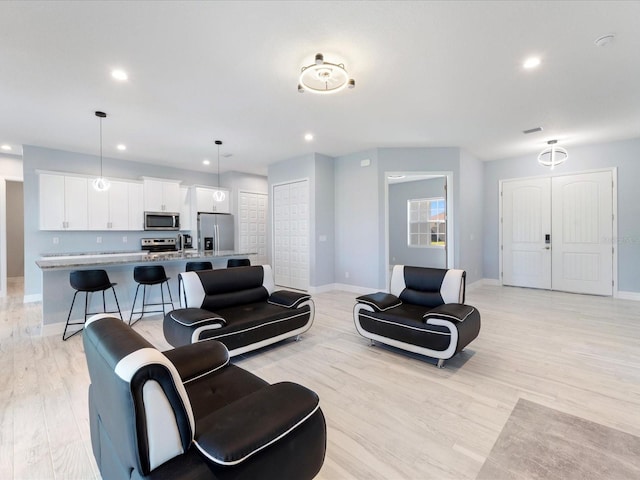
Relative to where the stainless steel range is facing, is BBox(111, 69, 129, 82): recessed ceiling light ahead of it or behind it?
ahead

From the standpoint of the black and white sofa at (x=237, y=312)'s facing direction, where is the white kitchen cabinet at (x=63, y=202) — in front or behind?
behind

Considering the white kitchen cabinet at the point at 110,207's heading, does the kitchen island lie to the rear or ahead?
ahead

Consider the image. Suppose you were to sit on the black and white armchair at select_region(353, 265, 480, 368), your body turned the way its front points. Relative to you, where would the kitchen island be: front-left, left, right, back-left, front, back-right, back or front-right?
front-right

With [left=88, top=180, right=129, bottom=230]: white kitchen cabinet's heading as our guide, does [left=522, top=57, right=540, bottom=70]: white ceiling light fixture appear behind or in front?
in front

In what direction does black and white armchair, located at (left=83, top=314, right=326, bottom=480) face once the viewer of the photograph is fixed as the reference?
facing away from the viewer and to the right of the viewer

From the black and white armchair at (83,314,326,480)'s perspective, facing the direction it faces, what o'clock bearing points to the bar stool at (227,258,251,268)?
The bar stool is roughly at 11 o'clock from the black and white armchair.

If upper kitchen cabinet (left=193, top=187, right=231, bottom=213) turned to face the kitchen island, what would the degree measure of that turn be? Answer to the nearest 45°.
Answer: approximately 45° to its right

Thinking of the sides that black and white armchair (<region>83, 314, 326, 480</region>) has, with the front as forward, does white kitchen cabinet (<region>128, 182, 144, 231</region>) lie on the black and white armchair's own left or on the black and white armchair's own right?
on the black and white armchair's own left
